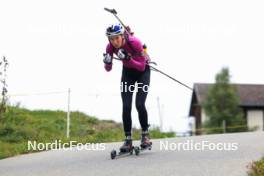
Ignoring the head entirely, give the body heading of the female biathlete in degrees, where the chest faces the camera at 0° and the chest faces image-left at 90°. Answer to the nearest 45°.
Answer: approximately 45°
